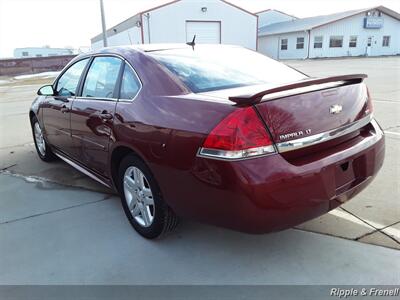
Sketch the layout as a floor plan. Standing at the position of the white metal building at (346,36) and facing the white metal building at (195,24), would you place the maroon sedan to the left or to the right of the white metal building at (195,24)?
left

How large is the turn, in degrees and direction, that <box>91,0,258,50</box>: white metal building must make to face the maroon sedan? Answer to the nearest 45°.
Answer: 0° — it already faces it

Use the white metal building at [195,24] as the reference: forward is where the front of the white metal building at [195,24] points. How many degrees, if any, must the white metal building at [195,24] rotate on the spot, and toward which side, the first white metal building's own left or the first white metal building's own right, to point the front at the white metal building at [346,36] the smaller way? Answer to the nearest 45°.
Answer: approximately 135° to the first white metal building's own left

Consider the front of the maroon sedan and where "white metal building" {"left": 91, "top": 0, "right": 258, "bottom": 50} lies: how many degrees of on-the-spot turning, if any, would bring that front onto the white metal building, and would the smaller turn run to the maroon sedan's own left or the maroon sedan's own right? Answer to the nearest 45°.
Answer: approximately 45° to the maroon sedan's own right

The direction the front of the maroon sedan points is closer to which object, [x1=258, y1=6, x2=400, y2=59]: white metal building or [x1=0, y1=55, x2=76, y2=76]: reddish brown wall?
the reddish brown wall

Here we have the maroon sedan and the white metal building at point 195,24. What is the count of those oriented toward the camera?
1

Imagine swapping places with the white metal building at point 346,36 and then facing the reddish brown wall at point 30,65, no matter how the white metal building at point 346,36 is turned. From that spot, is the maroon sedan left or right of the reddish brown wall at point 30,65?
left

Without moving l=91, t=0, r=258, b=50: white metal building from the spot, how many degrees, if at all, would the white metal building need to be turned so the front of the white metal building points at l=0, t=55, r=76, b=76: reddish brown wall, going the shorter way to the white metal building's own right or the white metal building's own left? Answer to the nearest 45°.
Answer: approximately 90° to the white metal building's own right

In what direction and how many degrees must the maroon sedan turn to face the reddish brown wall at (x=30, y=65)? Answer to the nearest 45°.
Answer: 0° — it already faces it

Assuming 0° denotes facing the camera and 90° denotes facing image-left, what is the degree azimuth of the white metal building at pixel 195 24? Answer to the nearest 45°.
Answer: approximately 0°

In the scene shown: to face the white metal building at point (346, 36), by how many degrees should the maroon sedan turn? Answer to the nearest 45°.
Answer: approximately 45° to its right

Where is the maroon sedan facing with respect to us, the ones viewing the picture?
facing away from the viewer and to the left of the viewer
